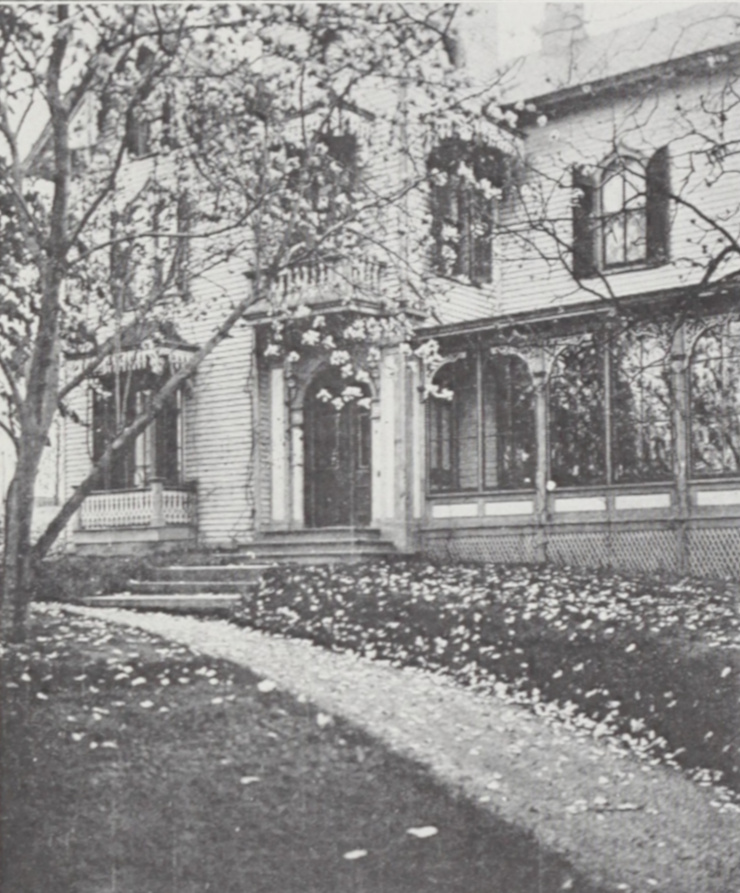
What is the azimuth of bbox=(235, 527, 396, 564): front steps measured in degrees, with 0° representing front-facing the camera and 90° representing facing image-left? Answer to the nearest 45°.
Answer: approximately 0°

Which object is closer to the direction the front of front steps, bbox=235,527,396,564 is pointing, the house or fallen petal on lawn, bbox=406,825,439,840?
the fallen petal on lawn

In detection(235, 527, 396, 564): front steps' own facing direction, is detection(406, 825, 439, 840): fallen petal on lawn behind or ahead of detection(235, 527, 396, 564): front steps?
ahead
